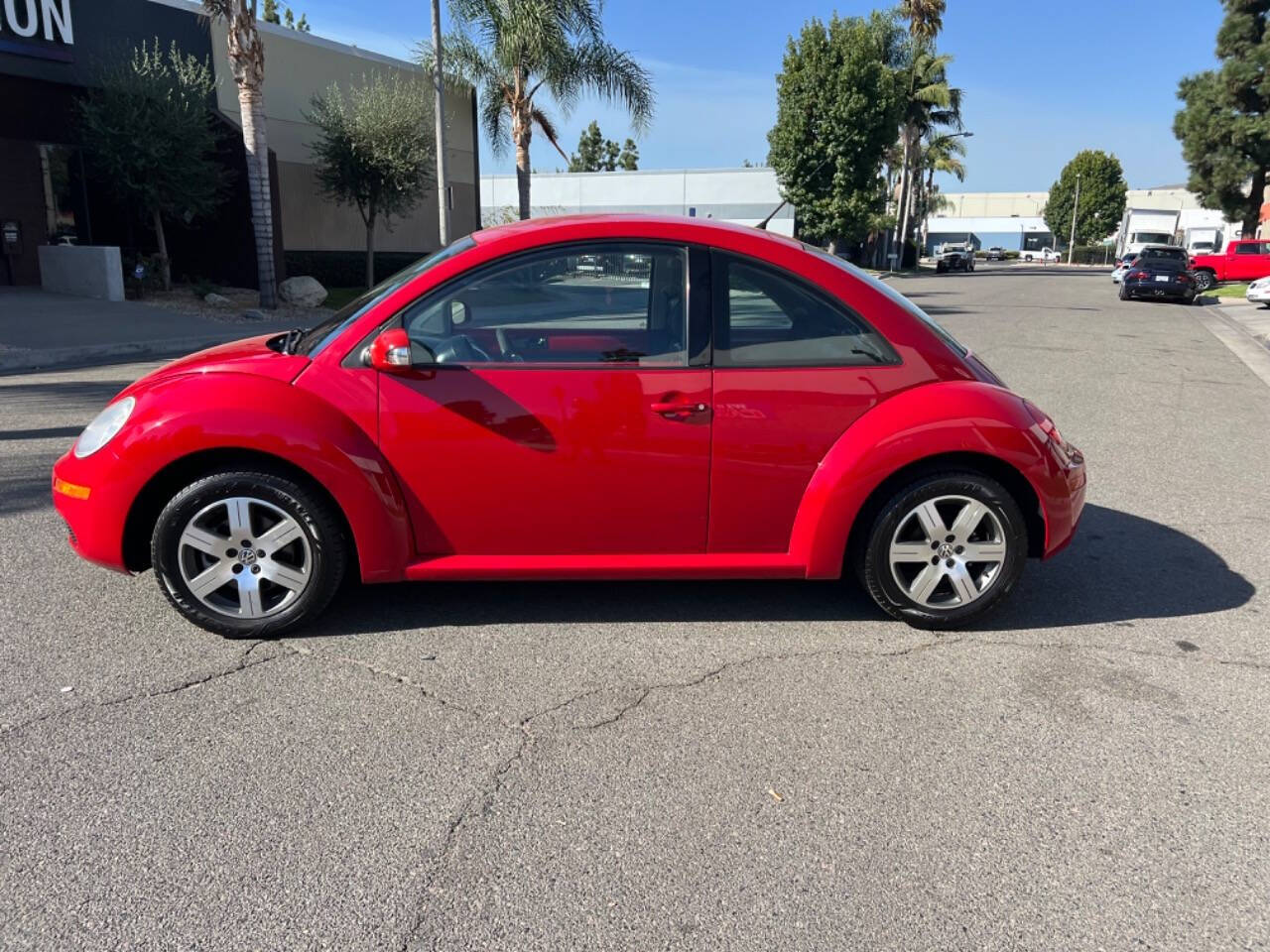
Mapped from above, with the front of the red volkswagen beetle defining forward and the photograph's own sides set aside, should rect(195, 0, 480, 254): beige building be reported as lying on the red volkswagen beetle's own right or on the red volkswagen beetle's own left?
on the red volkswagen beetle's own right

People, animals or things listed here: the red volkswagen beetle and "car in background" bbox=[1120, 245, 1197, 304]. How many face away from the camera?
1

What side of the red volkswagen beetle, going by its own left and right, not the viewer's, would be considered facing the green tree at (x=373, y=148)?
right

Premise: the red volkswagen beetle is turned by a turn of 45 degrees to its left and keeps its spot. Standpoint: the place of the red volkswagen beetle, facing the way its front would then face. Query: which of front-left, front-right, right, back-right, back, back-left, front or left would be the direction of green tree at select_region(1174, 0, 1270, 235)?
back

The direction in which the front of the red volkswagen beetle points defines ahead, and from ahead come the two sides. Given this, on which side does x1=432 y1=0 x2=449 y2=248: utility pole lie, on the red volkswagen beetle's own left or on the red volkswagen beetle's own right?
on the red volkswagen beetle's own right

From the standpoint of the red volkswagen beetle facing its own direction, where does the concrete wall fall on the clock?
The concrete wall is roughly at 2 o'clock from the red volkswagen beetle.

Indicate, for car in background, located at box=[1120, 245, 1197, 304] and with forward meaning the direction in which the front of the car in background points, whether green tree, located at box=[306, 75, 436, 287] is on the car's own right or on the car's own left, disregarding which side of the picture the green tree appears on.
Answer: on the car's own left

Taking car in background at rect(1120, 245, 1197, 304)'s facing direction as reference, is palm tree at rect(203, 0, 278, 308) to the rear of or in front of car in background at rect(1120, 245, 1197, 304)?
to the rear

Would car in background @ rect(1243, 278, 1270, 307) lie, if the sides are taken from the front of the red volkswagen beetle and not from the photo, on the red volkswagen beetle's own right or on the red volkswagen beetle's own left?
on the red volkswagen beetle's own right

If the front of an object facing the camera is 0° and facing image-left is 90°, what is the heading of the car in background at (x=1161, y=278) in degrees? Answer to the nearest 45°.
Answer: approximately 180°

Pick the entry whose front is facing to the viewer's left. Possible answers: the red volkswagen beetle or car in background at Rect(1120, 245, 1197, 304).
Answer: the red volkswagen beetle

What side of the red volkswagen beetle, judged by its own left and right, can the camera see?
left

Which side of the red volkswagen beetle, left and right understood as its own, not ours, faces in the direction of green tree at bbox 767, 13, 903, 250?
right

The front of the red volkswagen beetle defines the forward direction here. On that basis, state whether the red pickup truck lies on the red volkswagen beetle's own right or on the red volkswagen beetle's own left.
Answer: on the red volkswagen beetle's own right
